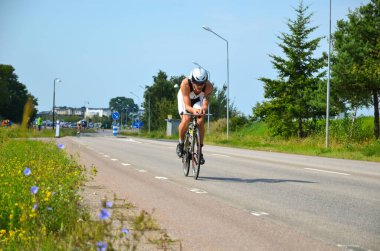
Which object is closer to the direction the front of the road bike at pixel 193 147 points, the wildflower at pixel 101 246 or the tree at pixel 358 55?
the wildflower

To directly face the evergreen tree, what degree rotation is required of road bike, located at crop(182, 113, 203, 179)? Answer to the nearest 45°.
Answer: approximately 180°

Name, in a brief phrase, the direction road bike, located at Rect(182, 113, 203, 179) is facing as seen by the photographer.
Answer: facing the viewer

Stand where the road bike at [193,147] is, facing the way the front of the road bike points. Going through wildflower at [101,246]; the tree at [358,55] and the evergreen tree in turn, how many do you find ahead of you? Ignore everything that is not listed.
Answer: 1

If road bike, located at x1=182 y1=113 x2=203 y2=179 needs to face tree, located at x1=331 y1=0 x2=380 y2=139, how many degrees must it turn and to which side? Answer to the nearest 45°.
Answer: approximately 135° to its left

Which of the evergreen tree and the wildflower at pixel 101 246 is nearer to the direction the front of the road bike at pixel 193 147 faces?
the wildflower

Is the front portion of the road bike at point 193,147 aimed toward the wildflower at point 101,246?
yes

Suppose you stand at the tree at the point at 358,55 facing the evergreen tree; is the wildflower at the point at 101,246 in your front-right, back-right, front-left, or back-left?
back-left
